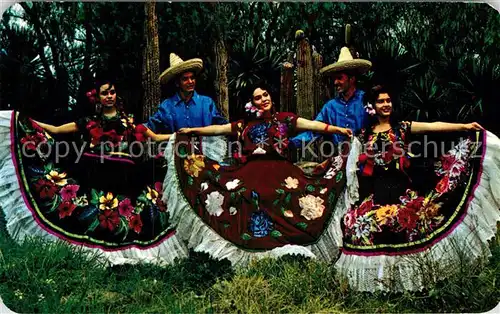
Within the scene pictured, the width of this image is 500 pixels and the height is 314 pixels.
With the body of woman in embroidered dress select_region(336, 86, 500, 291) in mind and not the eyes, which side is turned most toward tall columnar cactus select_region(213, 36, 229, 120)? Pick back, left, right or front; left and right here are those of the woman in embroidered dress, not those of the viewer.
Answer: right

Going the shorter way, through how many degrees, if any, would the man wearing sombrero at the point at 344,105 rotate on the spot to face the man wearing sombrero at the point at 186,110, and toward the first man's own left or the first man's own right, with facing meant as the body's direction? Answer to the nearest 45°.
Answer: approximately 45° to the first man's own right

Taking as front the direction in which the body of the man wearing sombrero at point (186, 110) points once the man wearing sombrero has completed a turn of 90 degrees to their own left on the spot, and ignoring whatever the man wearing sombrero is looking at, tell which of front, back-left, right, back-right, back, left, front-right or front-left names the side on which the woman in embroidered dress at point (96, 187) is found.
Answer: back

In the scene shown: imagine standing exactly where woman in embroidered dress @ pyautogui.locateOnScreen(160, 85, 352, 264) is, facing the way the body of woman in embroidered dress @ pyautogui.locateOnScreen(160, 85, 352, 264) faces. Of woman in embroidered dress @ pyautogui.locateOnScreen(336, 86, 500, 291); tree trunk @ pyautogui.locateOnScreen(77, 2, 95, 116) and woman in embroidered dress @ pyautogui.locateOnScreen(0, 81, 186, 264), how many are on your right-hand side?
2

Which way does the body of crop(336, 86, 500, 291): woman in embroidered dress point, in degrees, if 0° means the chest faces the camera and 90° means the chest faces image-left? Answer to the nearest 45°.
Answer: approximately 0°

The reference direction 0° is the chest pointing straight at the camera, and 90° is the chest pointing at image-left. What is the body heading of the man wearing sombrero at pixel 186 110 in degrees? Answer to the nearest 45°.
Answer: approximately 0°

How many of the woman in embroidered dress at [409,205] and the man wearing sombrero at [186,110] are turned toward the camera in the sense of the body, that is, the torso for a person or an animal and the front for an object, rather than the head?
2
